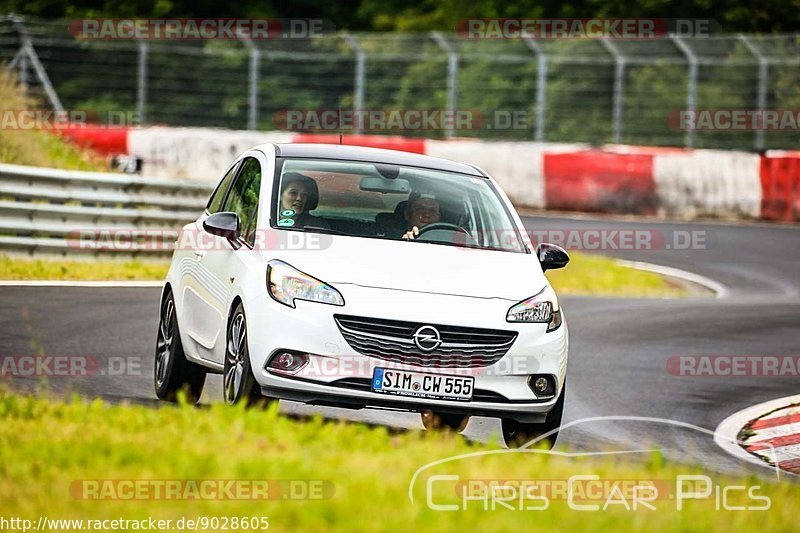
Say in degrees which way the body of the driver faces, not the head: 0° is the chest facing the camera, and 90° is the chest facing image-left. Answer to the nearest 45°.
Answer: approximately 0°

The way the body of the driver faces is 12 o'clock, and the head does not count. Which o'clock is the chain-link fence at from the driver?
The chain-link fence is roughly at 6 o'clock from the driver.

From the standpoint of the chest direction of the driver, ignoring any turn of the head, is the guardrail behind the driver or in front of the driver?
behind
